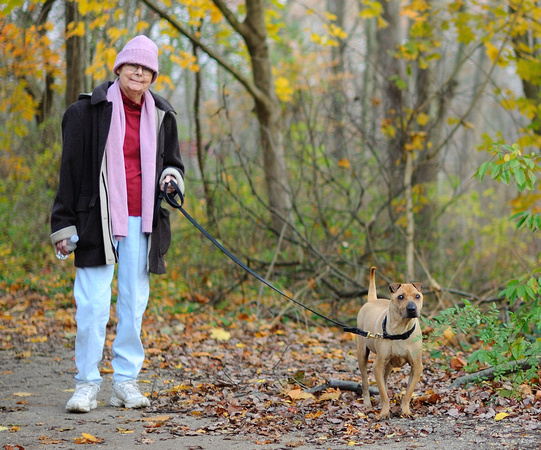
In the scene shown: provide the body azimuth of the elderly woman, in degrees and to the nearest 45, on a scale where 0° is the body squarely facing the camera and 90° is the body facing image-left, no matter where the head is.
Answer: approximately 0°

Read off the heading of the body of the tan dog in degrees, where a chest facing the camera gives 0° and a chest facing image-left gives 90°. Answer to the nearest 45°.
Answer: approximately 315°

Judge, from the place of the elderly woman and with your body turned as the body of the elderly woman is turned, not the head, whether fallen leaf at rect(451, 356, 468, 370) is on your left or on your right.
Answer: on your left

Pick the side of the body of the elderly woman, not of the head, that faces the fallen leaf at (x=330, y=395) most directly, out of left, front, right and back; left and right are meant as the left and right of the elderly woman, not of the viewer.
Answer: left
